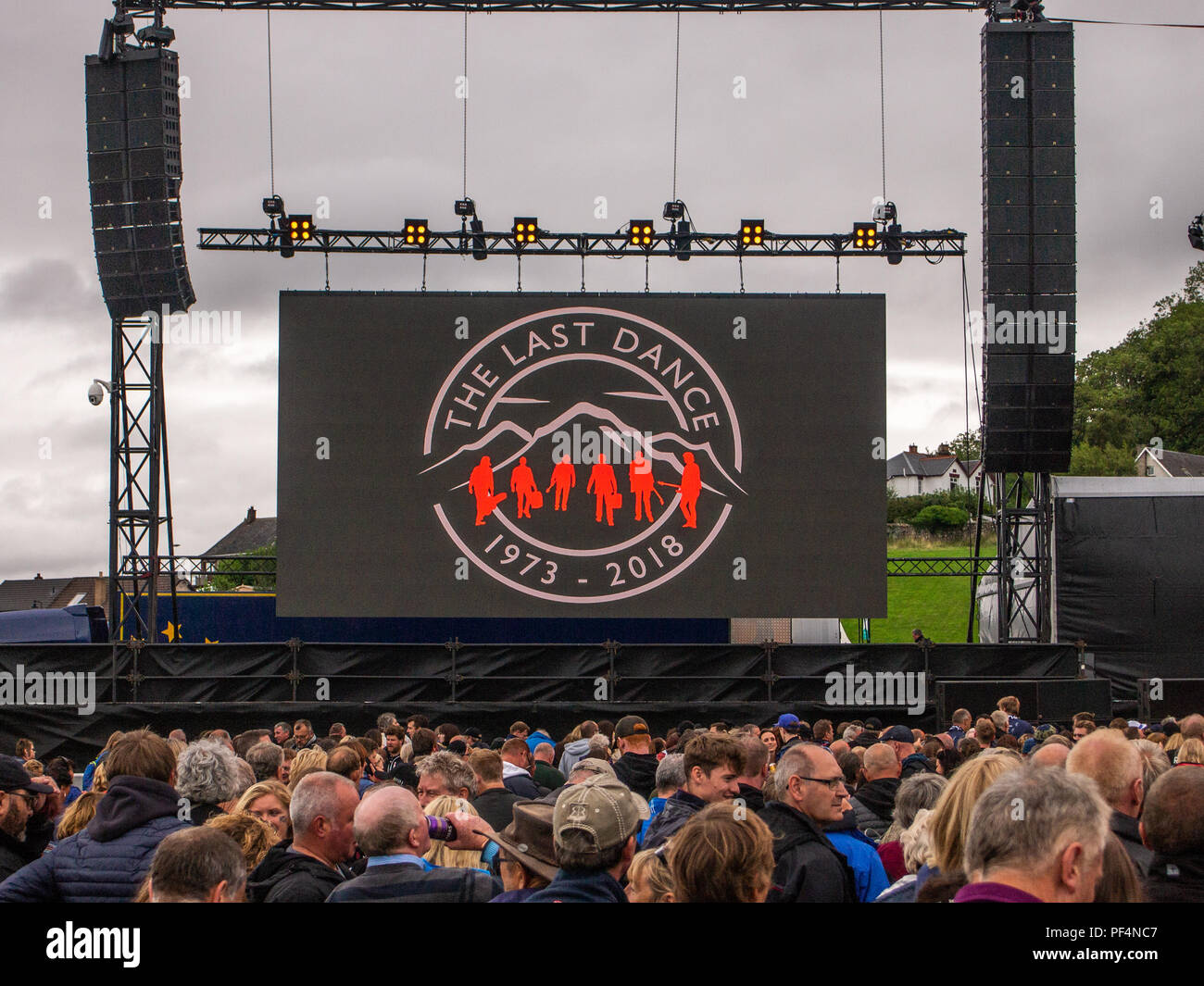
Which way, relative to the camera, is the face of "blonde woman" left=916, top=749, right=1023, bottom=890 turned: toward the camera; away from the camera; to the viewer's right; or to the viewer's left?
away from the camera

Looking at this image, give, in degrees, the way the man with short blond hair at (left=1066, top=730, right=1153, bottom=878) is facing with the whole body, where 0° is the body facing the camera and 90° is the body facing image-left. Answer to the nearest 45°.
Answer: approximately 225°

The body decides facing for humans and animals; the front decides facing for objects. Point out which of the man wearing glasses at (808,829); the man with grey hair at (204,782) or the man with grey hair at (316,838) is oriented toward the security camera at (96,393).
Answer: the man with grey hair at (204,782)

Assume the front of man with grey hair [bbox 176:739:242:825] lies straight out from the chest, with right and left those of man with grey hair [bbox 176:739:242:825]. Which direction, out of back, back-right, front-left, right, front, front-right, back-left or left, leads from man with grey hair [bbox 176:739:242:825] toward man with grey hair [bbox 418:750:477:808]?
right

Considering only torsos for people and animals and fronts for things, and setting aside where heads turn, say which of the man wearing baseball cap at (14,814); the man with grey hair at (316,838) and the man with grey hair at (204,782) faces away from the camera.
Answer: the man with grey hair at (204,782)

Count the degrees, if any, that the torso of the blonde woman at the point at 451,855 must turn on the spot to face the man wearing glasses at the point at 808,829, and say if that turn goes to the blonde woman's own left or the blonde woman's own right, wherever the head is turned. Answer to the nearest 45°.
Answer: approximately 135° to the blonde woman's own right

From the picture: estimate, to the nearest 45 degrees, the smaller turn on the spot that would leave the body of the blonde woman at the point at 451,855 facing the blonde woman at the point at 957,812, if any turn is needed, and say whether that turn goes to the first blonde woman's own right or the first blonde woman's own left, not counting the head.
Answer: approximately 135° to the first blonde woman's own right

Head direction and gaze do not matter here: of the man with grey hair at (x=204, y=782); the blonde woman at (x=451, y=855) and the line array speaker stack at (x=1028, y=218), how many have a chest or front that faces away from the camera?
2

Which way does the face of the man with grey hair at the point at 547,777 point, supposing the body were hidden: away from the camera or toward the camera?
away from the camera
